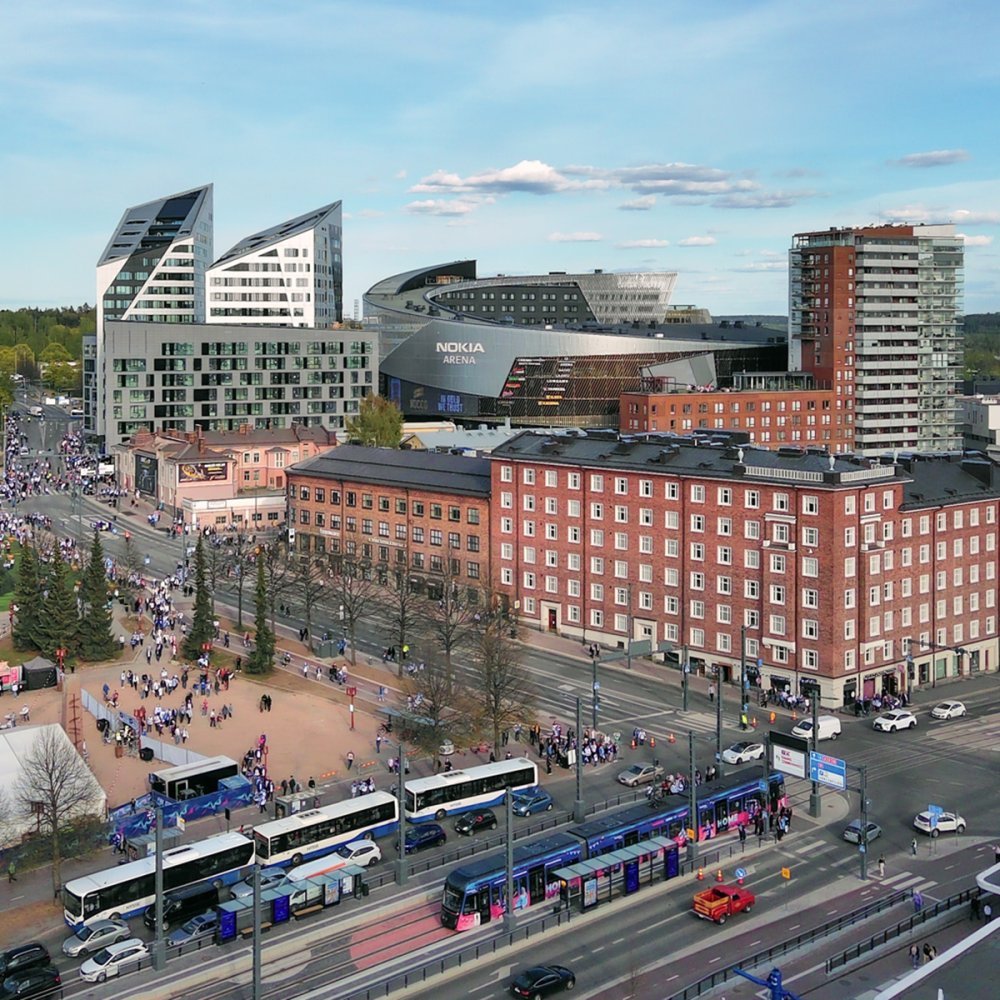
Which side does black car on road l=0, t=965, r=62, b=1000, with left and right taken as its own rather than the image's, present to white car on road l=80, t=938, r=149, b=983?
back

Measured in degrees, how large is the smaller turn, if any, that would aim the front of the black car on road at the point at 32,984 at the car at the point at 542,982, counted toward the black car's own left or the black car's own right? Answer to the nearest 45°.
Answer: approximately 135° to the black car's own left

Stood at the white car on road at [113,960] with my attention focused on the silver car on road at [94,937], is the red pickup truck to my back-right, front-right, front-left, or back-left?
back-right

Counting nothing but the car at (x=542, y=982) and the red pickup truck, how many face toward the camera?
0

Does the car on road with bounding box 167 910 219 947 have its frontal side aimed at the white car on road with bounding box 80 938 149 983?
yes
